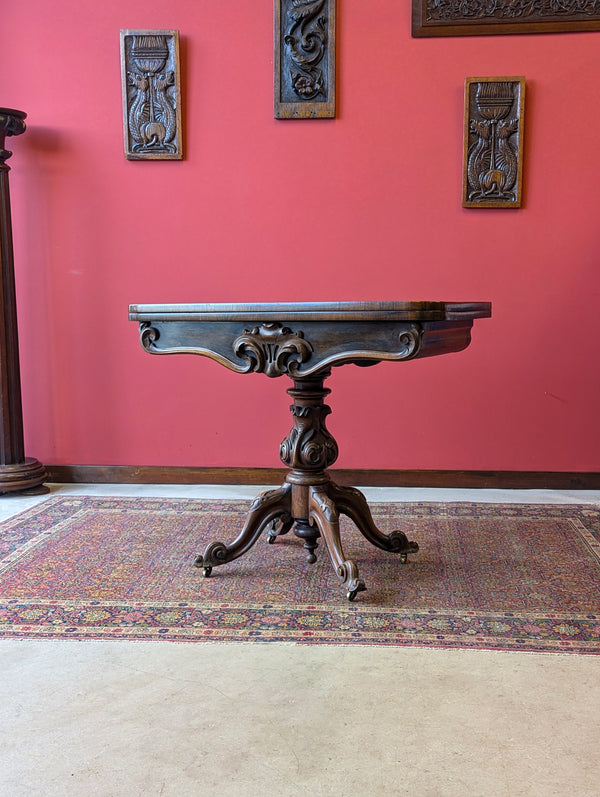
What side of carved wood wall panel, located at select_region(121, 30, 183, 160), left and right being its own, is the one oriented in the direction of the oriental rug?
front

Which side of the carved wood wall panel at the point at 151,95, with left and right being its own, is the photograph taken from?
front

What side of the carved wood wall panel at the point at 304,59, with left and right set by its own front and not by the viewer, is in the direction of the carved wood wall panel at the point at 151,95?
right

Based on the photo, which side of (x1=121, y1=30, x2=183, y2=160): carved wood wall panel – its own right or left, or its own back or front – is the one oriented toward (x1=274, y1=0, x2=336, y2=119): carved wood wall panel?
left

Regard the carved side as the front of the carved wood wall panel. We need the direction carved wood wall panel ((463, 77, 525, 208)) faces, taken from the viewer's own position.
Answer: facing the viewer

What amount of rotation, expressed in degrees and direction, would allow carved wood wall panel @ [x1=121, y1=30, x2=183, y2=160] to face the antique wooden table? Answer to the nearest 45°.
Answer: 0° — it already faces it

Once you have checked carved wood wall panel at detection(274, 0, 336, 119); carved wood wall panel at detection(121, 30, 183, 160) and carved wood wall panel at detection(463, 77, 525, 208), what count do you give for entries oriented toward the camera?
3

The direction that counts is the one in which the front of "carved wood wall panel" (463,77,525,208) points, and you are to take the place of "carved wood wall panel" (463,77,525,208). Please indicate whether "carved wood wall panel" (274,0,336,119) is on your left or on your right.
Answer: on your right

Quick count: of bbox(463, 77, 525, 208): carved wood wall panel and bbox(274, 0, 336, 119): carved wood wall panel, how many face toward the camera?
2

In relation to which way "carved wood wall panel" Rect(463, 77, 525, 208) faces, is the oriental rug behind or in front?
in front
